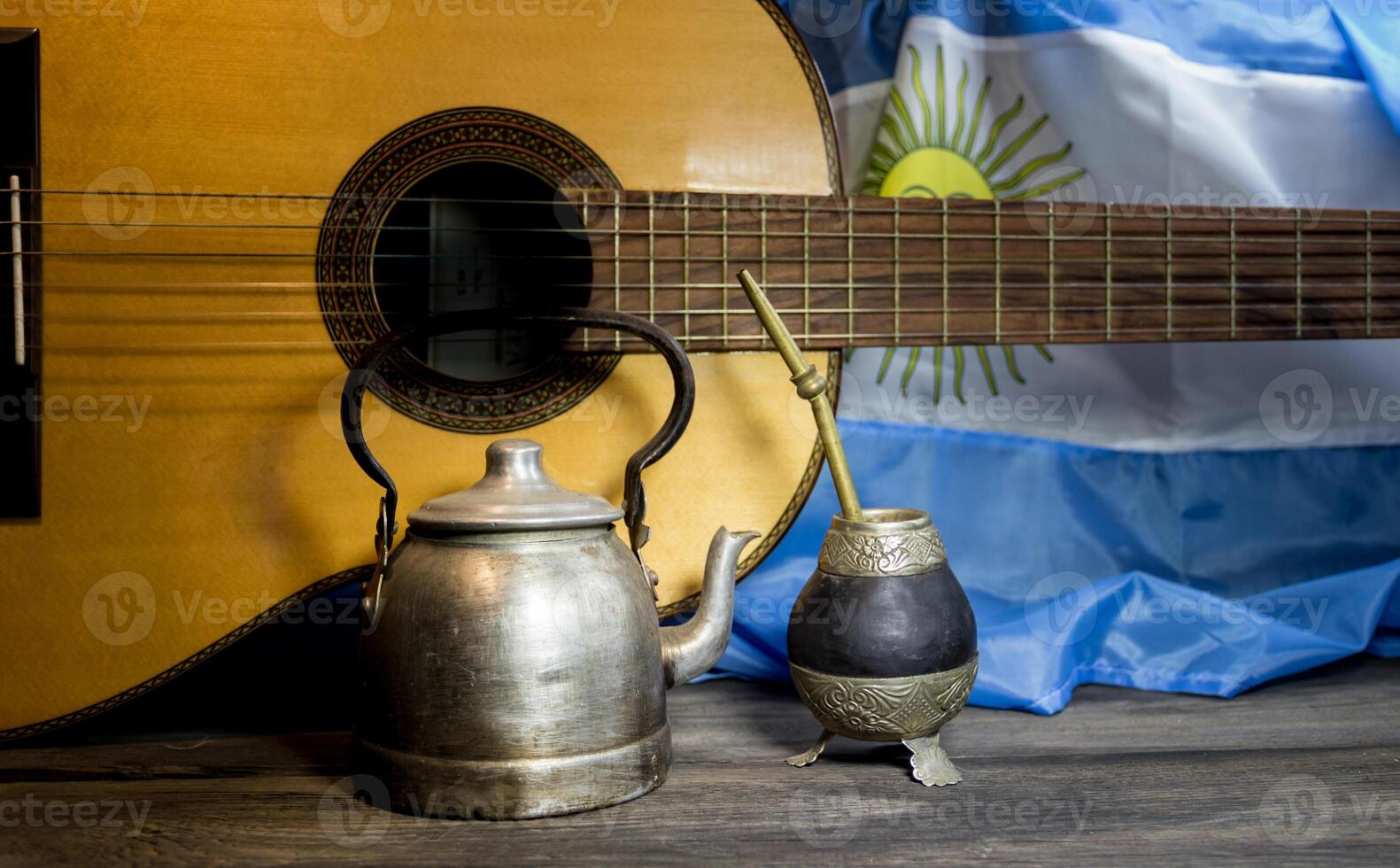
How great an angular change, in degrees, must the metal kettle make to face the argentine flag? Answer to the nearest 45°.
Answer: approximately 45° to its left

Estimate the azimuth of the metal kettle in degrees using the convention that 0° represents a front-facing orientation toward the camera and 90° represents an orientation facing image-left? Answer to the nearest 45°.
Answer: approximately 270°
